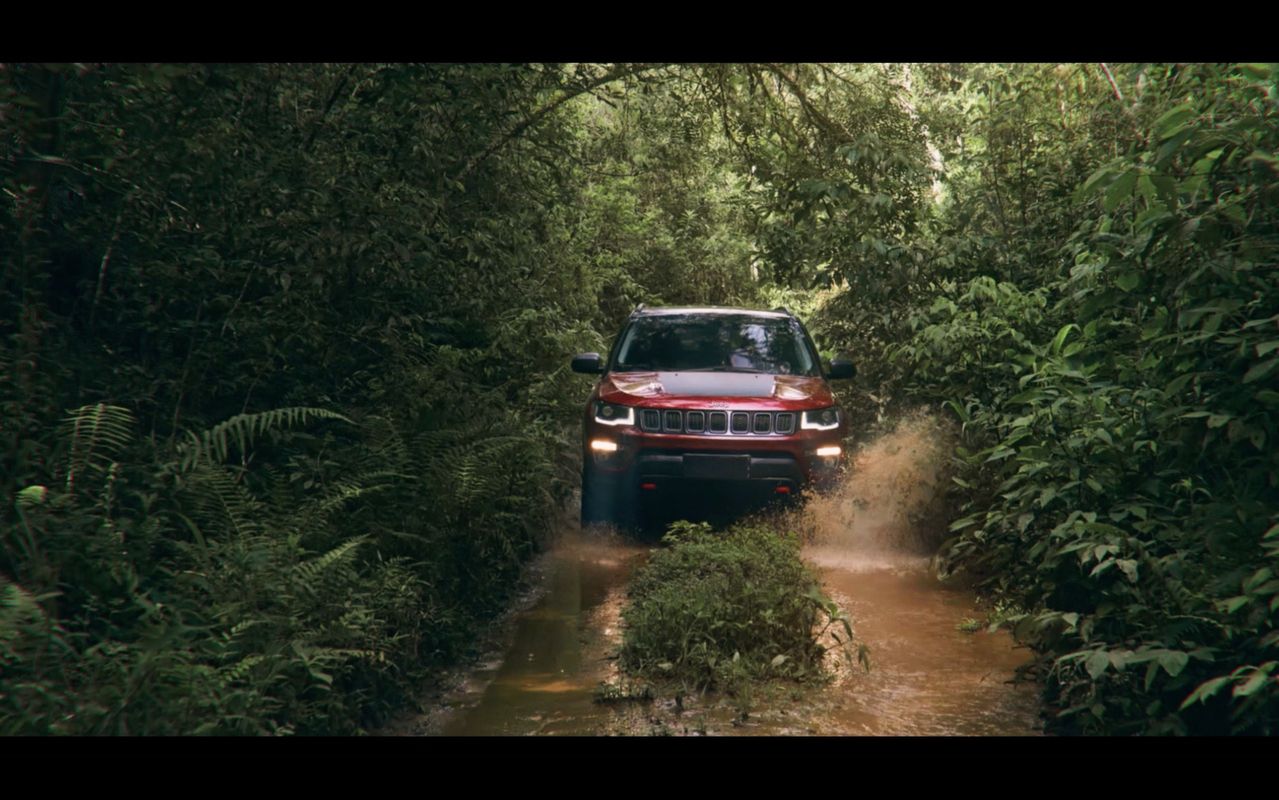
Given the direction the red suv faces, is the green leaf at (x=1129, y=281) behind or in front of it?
in front

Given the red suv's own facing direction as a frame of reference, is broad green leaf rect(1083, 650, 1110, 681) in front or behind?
in front

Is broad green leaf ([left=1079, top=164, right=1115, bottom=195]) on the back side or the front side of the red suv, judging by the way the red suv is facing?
on the front side

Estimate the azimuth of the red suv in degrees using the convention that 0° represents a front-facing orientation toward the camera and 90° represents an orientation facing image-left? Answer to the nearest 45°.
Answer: approximately 0°
